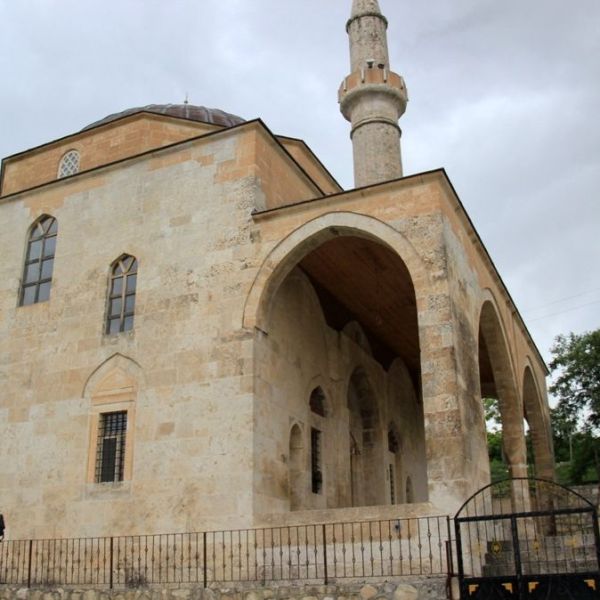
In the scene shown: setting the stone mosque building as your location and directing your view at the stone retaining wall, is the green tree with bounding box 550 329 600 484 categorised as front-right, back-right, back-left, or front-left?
back-left

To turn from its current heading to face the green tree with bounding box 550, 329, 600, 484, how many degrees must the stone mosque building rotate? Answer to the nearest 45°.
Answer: approximately 90° to its left

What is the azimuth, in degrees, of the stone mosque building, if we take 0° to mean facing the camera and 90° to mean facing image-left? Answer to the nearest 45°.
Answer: approximately 315°

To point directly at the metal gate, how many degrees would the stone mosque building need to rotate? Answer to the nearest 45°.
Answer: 0° — it already faces it
